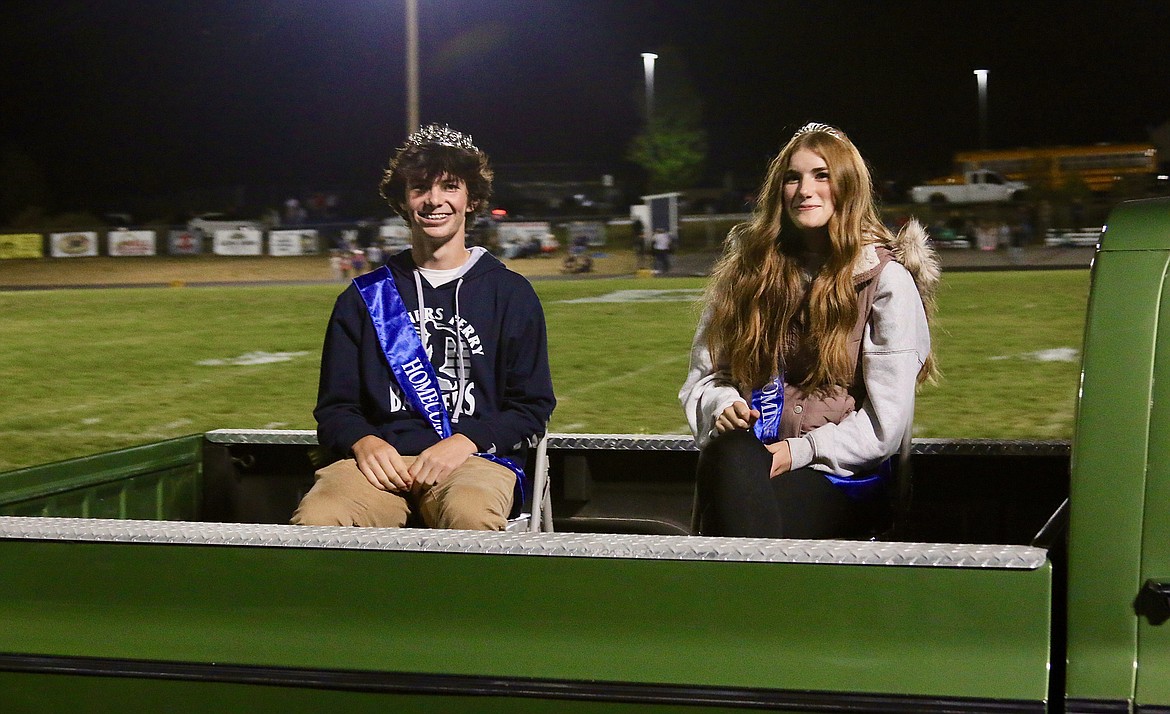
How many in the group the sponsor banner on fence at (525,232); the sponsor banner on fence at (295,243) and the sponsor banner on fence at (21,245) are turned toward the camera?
3

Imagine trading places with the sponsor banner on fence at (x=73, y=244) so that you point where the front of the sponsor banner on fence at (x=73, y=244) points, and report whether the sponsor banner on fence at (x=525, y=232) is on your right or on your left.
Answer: on your left

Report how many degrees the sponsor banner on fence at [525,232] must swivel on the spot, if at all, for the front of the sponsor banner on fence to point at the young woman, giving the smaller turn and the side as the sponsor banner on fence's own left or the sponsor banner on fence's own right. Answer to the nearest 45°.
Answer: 0° — it already faces them

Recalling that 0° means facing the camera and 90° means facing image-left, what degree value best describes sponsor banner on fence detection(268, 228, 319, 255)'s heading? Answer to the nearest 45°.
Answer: approximately 0°

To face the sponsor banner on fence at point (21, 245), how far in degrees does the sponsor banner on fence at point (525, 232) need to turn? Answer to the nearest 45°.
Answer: approximately 90° to its right

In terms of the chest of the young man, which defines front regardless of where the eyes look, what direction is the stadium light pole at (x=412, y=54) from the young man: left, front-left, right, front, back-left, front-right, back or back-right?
back

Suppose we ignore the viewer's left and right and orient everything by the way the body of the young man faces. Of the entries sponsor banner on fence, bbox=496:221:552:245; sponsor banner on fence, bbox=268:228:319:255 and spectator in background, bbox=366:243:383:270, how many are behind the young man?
3
